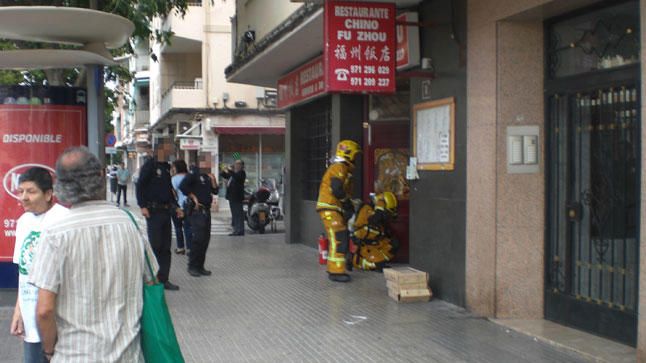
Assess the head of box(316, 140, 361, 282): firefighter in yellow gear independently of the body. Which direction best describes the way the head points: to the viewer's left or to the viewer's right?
to the viewer's right

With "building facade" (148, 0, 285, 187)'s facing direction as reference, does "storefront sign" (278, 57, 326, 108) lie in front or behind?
in front

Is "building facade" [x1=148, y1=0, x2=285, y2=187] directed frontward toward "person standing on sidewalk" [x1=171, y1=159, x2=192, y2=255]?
yes

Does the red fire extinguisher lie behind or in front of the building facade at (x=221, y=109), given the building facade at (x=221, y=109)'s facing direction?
in front

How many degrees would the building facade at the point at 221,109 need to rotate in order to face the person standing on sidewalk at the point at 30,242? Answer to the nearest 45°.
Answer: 0° — it already faces them

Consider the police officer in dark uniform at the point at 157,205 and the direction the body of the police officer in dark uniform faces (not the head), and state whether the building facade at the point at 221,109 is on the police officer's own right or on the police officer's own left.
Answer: on the police officer's own left

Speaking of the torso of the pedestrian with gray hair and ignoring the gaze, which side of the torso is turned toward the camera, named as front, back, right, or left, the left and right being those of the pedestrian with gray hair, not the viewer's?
back

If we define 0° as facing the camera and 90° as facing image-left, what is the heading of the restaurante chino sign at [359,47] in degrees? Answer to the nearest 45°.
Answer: approximately 0°

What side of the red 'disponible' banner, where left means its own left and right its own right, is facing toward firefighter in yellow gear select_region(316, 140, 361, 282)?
left

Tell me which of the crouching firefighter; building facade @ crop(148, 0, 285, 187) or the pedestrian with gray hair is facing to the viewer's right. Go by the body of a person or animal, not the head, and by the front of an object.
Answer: the crouching firefighter
